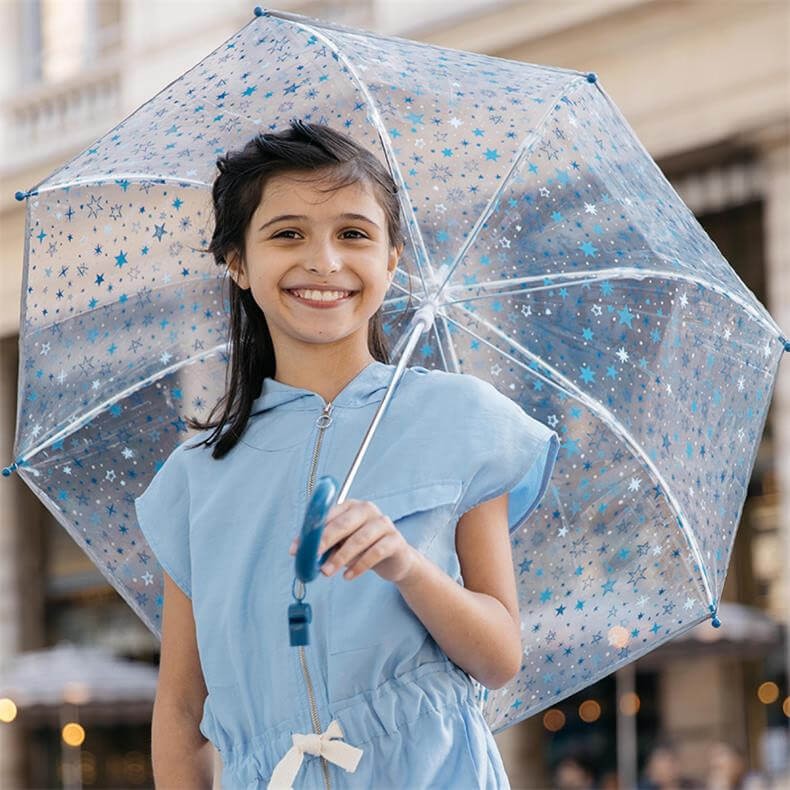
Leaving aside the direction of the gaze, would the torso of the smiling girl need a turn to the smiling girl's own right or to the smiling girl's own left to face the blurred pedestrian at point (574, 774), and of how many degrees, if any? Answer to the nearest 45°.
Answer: approximately 180°

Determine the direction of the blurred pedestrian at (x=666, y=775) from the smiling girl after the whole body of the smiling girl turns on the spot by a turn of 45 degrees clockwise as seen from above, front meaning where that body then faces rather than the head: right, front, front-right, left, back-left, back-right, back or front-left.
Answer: back-right

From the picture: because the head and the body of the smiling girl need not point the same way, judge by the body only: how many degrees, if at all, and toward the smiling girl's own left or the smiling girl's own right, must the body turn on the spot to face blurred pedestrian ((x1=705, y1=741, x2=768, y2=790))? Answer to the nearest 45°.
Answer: approximately 180°

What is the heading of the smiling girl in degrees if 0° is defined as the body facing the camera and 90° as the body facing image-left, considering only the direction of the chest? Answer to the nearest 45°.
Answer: approximately 0°
